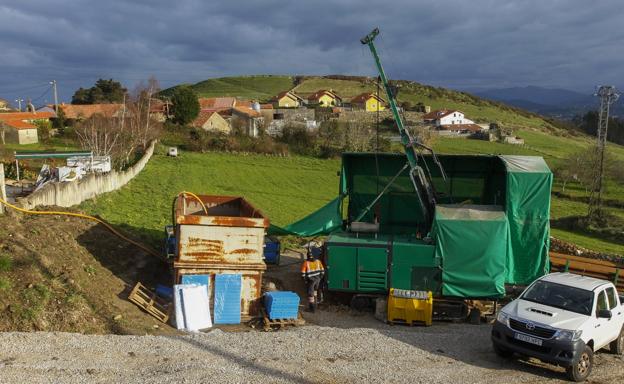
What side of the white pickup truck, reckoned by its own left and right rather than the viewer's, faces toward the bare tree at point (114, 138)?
right

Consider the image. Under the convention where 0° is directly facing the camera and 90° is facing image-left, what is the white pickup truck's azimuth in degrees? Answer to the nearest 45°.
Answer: approximately 45°

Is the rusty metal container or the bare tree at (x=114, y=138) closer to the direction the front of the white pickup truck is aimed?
the rusty metal container

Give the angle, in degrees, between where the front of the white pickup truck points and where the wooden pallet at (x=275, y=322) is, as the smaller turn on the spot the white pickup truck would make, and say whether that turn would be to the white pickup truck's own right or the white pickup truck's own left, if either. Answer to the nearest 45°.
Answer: approximately 45° to the white pickup truck's own right

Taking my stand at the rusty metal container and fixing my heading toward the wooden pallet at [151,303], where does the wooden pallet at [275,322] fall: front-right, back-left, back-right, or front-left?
back-left

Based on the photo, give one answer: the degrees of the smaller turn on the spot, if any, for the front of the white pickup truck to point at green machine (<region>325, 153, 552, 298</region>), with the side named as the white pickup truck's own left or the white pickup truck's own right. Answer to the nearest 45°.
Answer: approximately 90° to the white pickup truck's own right

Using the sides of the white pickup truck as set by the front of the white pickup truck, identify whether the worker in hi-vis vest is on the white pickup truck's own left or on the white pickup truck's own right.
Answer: on the white pickup truck's own right

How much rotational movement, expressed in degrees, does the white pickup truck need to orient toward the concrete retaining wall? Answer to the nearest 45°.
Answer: approximately 45° to its right

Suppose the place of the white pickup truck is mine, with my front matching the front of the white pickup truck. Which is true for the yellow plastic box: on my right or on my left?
on my right

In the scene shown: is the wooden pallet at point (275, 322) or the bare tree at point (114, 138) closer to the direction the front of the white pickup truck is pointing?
the wooden pallet

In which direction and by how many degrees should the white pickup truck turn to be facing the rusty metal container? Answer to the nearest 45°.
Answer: approximately 45° to its right

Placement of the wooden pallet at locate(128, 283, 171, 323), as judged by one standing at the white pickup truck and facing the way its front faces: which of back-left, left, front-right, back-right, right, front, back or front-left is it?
front-right

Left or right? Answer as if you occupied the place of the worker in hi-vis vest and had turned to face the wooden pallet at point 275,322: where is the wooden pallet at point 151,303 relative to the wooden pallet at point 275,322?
right
